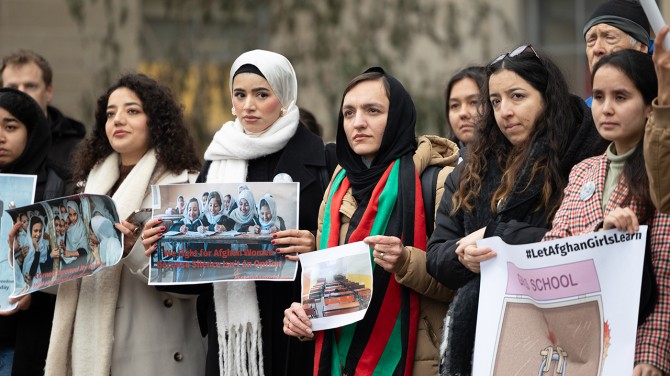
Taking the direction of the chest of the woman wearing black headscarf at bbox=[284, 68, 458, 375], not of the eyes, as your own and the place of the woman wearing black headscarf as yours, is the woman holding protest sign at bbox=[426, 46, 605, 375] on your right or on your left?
on your left

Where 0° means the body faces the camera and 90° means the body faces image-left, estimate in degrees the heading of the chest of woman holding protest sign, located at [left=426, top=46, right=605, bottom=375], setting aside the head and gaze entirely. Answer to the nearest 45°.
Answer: approximately 45°

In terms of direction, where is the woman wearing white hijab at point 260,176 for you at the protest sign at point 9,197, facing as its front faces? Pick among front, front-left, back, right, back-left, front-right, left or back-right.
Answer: front-left

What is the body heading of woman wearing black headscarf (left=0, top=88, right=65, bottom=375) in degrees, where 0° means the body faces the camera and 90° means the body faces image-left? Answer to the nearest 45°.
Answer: approximately 45°

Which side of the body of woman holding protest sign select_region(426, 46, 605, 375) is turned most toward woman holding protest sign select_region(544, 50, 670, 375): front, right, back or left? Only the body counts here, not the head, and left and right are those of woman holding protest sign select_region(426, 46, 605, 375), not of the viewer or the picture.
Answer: left

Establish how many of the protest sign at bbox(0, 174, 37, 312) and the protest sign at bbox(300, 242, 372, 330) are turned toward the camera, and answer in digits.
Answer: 2

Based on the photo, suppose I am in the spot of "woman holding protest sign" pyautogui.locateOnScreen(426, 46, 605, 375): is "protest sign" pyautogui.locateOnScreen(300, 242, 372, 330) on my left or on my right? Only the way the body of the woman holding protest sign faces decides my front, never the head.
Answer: on my right

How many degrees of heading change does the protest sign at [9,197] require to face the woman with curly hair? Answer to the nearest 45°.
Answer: approximately 45° to its left

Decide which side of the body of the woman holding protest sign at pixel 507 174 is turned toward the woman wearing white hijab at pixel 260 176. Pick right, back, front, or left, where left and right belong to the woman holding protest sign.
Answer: right
